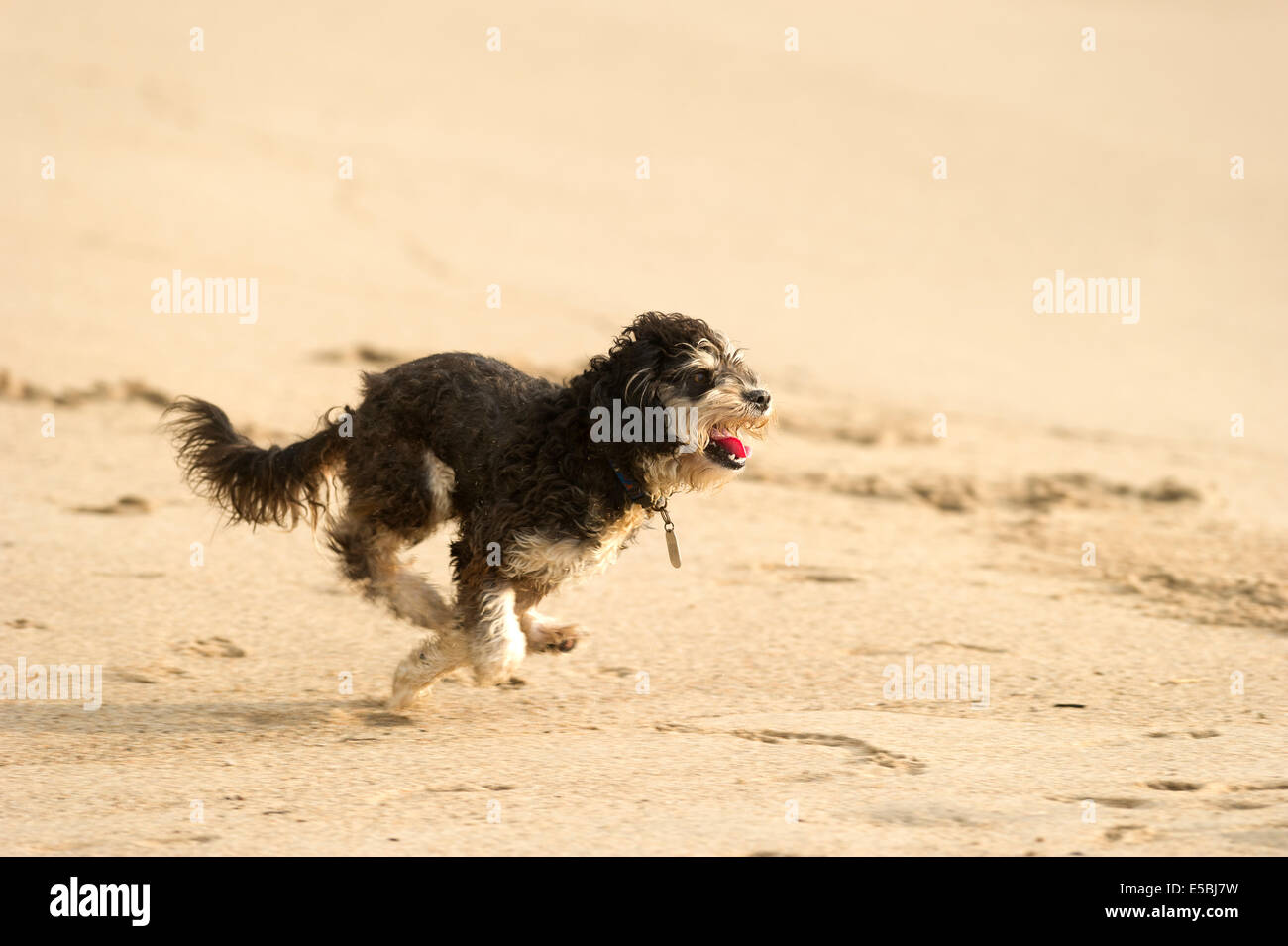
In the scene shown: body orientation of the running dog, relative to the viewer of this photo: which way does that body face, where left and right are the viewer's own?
facing to the right of the viewer
